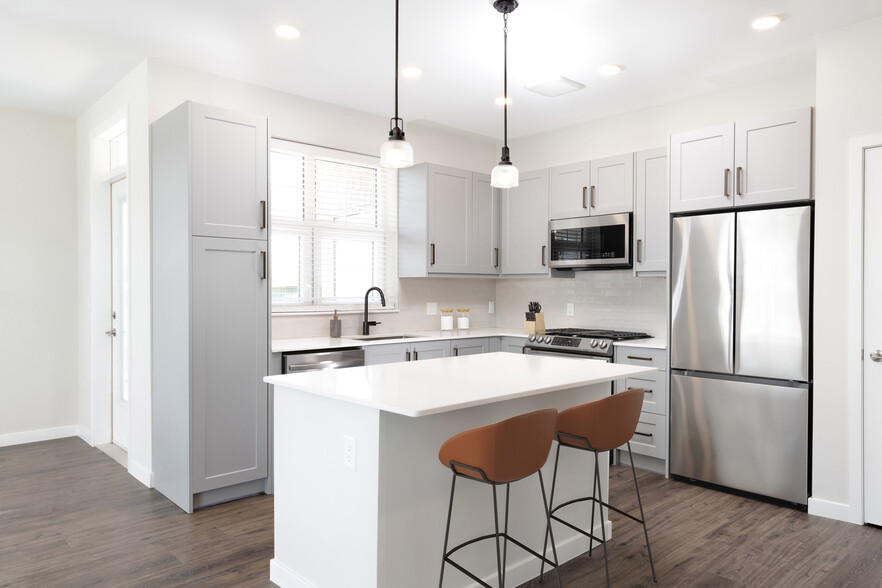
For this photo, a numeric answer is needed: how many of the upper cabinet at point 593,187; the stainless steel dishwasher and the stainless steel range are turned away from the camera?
0

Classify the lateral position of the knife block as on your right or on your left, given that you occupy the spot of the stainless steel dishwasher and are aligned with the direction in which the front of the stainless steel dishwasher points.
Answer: on your left

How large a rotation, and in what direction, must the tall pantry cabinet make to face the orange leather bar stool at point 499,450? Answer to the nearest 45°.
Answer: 0° — it already faces it

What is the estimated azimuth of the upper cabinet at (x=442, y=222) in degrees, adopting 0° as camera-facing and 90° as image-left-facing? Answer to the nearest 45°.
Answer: approximately 315°

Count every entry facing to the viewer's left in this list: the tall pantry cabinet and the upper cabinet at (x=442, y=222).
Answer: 0

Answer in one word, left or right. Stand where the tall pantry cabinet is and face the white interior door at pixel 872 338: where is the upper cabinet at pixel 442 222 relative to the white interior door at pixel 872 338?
left

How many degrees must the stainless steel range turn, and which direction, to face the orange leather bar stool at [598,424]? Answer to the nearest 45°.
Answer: approximately 45° to its left

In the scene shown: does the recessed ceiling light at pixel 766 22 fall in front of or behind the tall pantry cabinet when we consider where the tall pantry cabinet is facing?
in front

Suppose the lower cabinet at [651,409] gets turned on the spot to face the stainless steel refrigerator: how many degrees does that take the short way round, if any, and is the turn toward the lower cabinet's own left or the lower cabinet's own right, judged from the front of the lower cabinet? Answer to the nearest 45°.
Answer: approximately 90° to the lower cabinet's own left

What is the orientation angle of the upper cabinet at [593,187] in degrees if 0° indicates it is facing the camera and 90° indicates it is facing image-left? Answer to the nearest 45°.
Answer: approximately 45°

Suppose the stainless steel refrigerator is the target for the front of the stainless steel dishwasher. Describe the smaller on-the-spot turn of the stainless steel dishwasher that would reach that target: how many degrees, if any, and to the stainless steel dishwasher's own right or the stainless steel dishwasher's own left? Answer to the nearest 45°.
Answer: approximately 45° to the stainless steel dishwasher's own left
